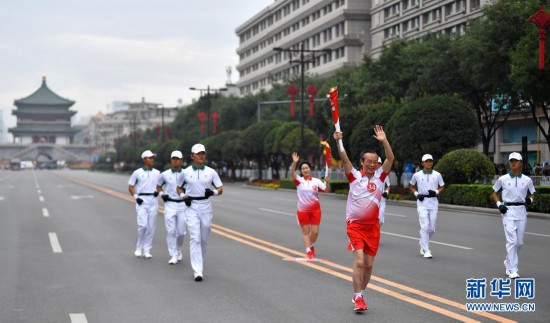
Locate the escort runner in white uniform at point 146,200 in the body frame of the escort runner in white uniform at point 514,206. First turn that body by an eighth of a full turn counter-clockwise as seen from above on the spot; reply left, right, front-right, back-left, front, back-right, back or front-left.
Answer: back-right

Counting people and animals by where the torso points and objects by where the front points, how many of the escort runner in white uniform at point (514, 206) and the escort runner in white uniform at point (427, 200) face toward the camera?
2

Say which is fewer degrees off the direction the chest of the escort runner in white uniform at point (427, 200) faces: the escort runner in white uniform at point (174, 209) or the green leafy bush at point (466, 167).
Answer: the escort runner in white uniform

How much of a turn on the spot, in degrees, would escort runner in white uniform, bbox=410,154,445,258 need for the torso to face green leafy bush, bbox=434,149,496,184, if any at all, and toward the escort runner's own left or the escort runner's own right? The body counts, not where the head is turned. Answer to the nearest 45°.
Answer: approximately 180°

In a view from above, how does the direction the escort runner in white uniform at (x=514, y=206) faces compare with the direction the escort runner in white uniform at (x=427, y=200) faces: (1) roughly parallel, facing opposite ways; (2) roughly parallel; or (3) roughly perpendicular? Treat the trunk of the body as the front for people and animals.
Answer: roughly parallel

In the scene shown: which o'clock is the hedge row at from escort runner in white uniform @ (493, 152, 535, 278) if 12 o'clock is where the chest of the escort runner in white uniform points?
The hedge row is roughly at 6 o'clock from the escort runner in white uniform.

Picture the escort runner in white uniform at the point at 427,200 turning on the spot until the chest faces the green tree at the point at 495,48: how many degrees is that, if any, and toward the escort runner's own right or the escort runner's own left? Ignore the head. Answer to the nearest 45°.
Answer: approximately 180°

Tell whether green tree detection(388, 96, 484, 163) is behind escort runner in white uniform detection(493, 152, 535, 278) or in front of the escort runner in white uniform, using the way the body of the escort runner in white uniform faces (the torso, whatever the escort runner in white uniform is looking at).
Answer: behind

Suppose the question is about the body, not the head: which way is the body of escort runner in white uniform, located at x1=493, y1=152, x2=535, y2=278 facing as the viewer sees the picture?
toward the camera

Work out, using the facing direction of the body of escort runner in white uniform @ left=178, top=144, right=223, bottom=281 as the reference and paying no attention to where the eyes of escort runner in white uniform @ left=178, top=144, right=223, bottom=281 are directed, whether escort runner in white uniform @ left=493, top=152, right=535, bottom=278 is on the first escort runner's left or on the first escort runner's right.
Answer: on the first escort runner's left

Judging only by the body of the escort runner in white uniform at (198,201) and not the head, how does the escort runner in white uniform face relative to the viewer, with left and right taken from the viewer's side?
facing the viewer

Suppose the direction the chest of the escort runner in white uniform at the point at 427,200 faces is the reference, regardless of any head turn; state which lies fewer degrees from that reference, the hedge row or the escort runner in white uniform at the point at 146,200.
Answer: the escort runner in white uniform
